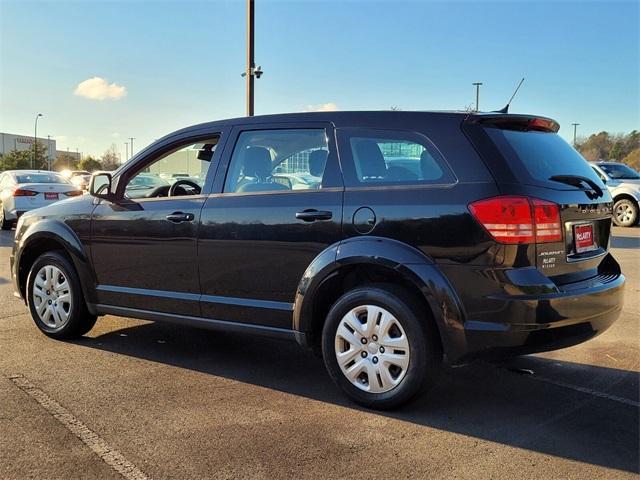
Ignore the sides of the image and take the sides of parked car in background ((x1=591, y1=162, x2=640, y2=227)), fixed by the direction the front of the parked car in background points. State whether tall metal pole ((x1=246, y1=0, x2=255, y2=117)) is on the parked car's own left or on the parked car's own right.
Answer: on the parked car's own right

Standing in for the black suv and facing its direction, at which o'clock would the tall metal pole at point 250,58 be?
The tall metal pole is roughly at 1 o'clock from the black suv.

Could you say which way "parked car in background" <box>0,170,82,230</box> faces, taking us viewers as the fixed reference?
facing away from the viewer and to the left of the viewer

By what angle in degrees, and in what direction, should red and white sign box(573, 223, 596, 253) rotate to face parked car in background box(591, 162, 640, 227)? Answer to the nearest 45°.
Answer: approximately 135° to its left

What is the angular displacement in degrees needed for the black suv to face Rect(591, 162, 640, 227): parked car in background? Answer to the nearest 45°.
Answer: approximately 90° to its right

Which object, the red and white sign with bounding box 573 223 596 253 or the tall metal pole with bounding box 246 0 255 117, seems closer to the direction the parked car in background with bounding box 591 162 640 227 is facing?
the red and white sign

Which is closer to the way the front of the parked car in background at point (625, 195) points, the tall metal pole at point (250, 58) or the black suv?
the black suv

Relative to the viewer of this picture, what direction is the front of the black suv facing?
facing away from the viewer and to the left of the viewer

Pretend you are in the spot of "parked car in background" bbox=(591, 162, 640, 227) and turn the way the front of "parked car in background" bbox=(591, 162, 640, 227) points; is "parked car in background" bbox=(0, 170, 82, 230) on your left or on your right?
on your right
